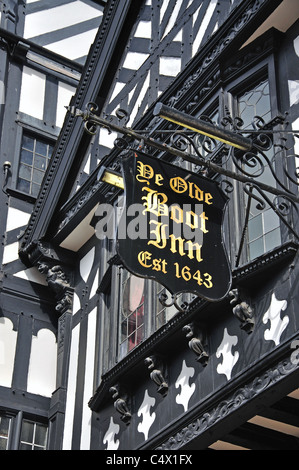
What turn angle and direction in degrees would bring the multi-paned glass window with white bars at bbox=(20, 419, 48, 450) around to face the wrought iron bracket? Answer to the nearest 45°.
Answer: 0° — it already faces it

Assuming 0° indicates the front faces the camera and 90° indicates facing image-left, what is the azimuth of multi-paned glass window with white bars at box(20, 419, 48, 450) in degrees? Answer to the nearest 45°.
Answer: approximately 0°

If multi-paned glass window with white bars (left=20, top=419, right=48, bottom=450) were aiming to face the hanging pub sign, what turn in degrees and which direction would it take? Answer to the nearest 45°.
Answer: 0° — it already faces it
